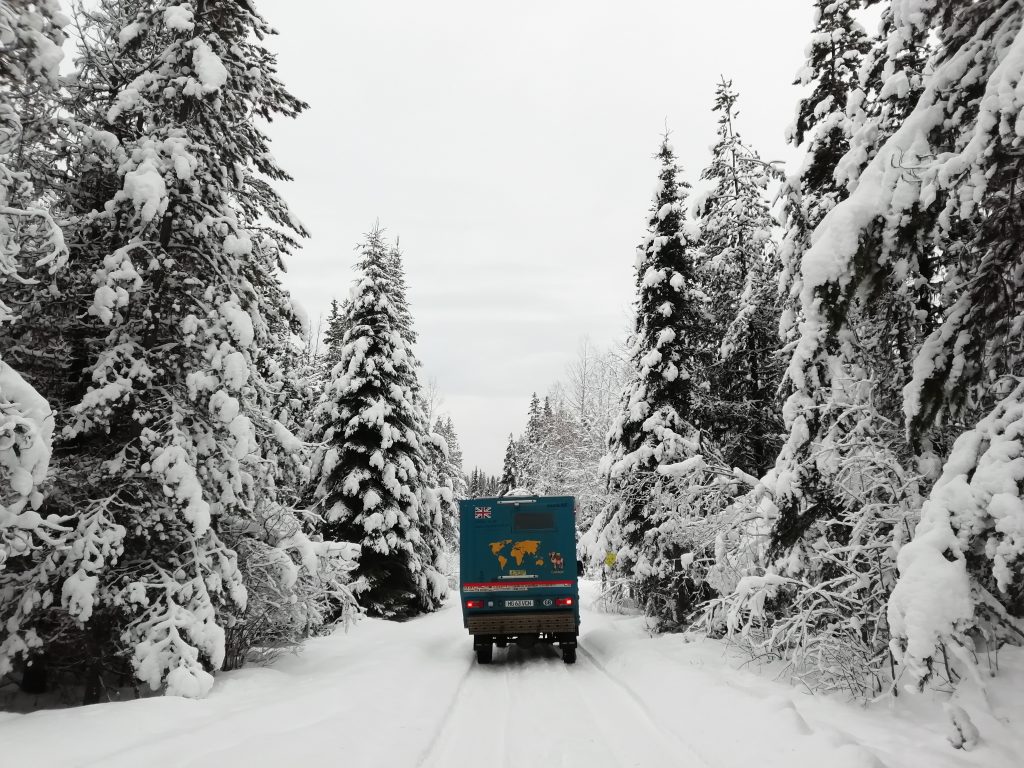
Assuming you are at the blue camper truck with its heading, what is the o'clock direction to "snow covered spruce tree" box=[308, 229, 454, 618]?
The snow covered spruce tree is roughly at 11 o'clock from the blue camper truck.

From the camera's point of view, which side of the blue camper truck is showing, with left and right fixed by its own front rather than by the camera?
back

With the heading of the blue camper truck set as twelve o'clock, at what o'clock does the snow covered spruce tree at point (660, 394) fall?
The snow covered spruce tree is roughly at 2 o'clock from the blue camper truck.

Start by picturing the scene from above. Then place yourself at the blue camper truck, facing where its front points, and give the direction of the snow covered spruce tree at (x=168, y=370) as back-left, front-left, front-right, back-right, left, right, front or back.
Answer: back-left

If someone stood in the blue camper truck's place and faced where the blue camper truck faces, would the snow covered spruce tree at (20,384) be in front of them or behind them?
behind
